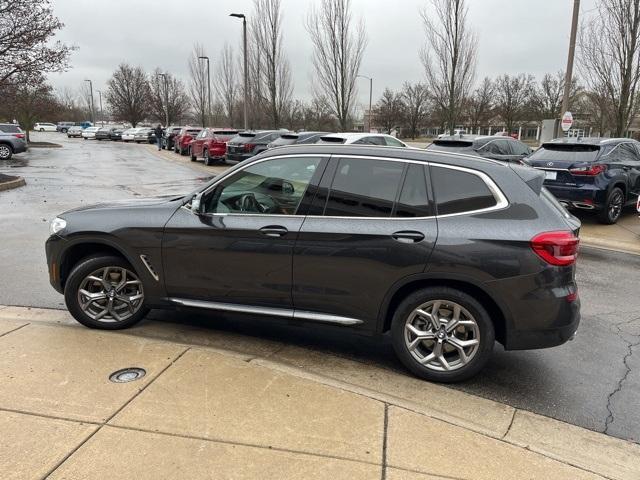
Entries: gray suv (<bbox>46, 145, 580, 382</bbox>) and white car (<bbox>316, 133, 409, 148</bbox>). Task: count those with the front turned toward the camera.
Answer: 0

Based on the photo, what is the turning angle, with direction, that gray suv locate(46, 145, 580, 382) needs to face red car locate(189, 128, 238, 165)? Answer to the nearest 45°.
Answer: approximately 90° to its right

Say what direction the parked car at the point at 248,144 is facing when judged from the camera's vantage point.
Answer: facing away from the viewer and to the right of the viewer

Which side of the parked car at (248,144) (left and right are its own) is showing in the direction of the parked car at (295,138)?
right

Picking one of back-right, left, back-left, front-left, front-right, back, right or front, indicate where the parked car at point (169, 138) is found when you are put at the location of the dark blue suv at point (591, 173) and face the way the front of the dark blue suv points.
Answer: left

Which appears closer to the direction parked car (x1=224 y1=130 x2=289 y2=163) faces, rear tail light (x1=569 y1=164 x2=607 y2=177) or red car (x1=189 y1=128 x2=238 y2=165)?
the red car

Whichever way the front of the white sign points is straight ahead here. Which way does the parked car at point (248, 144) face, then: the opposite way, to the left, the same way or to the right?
the opposite way

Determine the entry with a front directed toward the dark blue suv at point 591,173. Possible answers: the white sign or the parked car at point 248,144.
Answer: the white sign

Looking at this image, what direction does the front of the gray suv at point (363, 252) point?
to the viewer's left

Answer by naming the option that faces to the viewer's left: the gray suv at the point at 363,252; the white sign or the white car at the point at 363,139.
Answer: the gray suv

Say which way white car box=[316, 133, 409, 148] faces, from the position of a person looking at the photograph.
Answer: facing away from the viewer and to the right of the viewer

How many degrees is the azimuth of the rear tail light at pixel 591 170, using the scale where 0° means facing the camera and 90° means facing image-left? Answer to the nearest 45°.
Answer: approximately 45°

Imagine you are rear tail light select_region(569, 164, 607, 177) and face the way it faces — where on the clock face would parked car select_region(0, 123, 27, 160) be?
The parked car is roughly at 2 o'clock from the rear tail light.

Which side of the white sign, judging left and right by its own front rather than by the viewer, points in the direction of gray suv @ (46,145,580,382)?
front

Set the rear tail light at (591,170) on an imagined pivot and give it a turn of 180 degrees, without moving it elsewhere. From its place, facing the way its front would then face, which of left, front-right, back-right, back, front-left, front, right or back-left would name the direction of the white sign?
front-left
